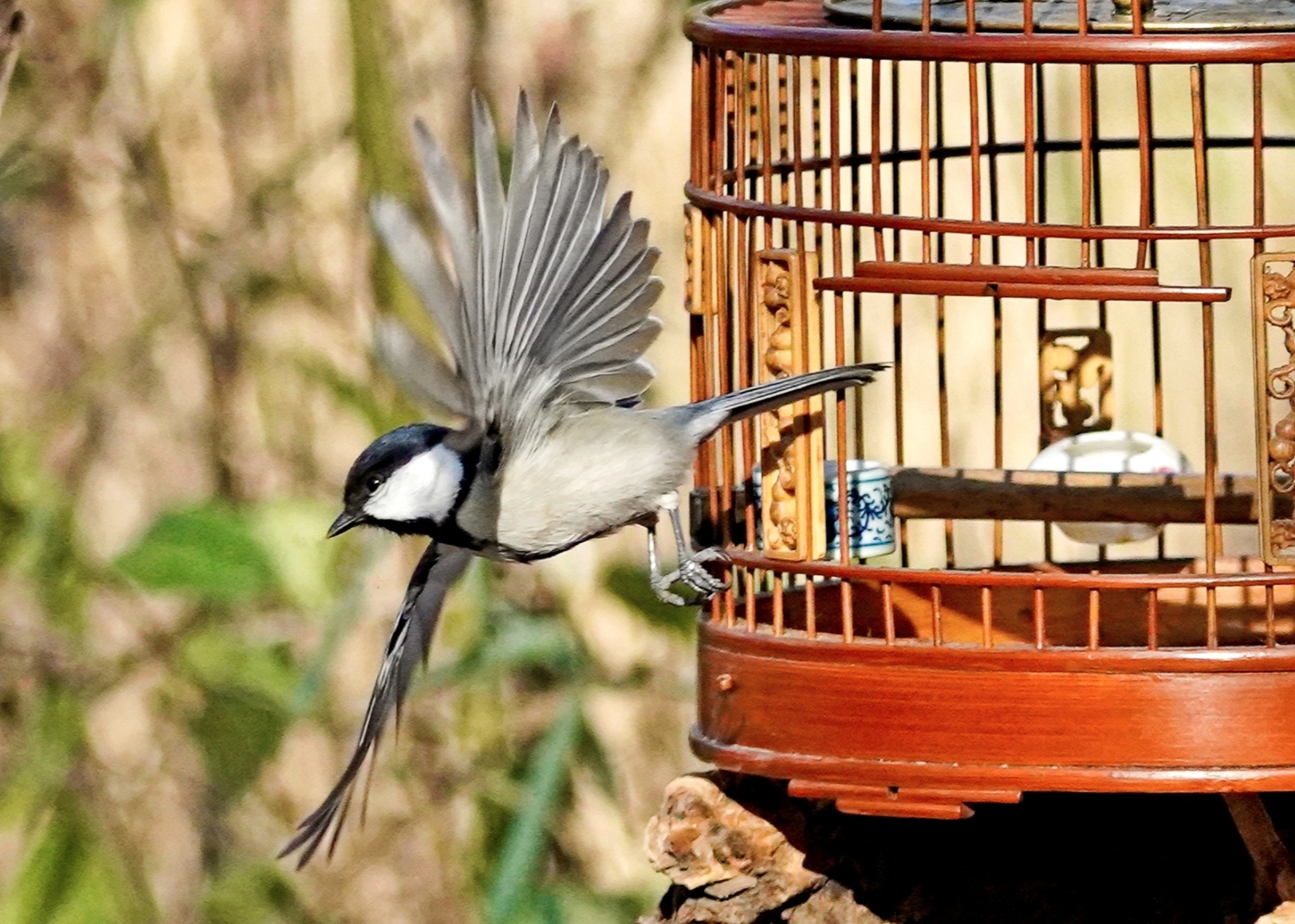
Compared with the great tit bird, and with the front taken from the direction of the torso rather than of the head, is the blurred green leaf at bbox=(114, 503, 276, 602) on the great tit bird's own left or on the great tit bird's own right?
on the great tit bird's own right

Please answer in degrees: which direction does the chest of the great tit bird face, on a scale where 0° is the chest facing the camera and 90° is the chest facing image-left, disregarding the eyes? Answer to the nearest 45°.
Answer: approximately 90°

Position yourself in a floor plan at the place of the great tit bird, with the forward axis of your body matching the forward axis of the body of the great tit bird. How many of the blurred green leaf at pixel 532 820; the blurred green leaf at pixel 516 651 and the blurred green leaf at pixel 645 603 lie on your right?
3

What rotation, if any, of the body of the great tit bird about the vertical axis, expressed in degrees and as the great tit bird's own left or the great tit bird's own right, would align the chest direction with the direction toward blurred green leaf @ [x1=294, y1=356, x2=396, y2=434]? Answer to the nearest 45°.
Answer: approximately 90° to the great tit bird's own right

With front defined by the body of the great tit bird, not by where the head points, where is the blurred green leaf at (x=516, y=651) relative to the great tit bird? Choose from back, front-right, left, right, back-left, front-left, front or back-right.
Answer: right

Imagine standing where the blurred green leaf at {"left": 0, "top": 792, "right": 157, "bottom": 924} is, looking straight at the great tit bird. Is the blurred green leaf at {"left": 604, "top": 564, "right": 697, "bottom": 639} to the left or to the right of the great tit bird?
left

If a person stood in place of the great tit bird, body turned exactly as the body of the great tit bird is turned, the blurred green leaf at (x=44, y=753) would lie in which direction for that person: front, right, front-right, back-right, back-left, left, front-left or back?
front-right
